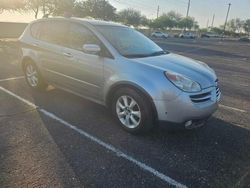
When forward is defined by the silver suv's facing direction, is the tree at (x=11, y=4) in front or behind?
behind

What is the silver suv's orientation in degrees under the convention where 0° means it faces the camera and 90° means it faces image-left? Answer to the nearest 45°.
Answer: approximately 315°
